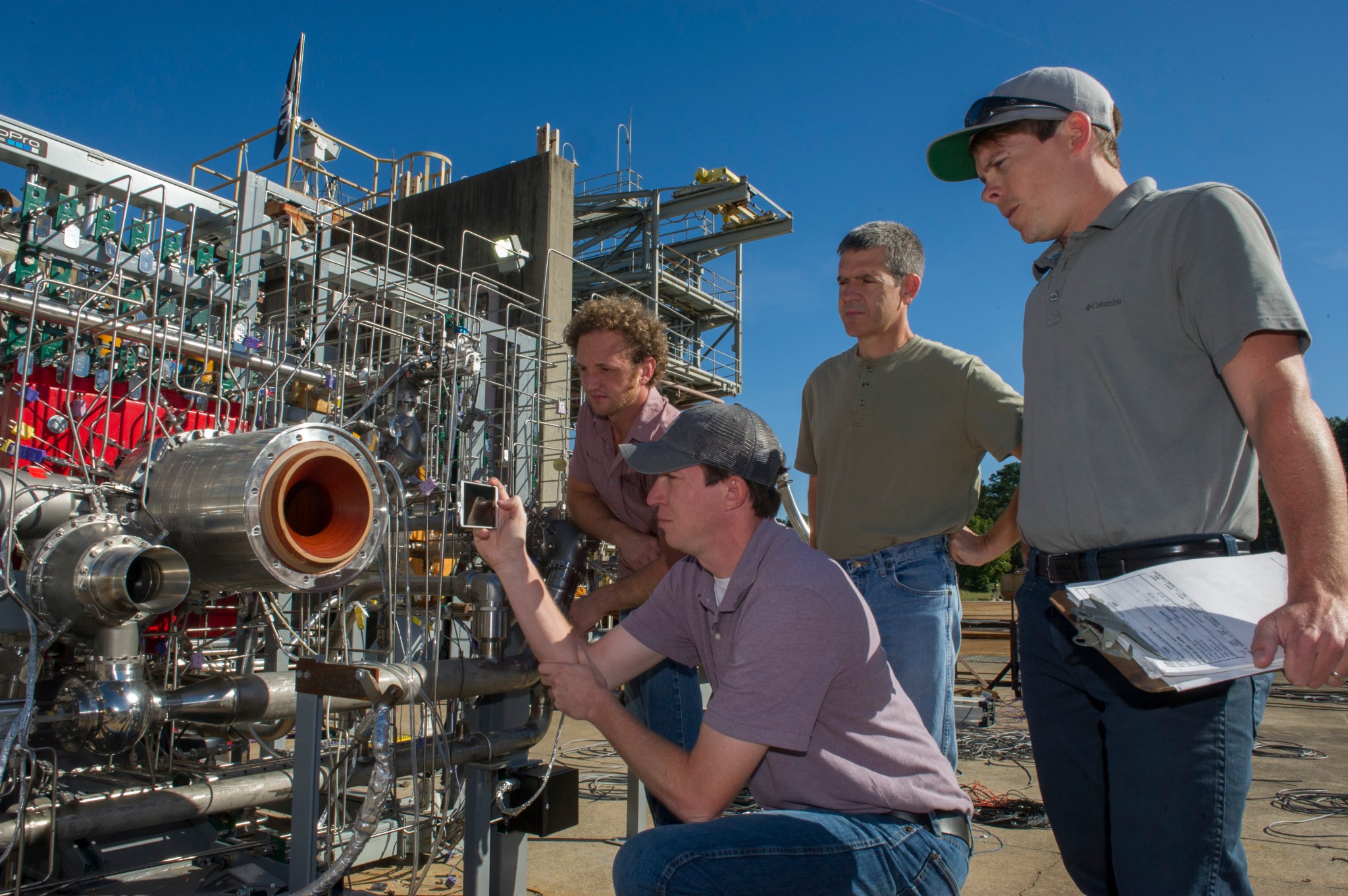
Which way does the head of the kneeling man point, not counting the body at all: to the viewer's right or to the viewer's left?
to the viewer's left

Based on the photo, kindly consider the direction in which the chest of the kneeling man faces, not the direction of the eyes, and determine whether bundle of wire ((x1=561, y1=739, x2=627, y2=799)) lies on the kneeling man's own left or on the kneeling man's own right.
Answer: on the kneeling man's own right

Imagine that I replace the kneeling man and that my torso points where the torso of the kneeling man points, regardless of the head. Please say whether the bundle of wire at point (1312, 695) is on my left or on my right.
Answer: on my right

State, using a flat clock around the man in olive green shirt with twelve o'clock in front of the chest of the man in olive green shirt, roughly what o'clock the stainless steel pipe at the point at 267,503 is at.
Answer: The stainless steel pipe is roughly at 1 o'clock from the man in olive green shirt.

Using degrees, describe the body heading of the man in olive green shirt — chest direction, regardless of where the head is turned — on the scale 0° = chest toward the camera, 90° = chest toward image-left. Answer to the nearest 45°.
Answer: approximately 45°

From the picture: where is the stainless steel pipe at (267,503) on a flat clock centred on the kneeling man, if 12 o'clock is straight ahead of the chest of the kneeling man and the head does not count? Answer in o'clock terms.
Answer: The stainless steel pipe is roughly at 1 o'clock from the kneeling man.

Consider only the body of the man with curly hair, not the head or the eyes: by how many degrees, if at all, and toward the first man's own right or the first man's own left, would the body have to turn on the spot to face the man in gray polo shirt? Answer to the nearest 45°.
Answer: approximately 90° to the first man's own left

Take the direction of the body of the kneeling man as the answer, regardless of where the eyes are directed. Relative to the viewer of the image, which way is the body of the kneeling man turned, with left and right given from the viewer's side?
facing to the left of the viewer

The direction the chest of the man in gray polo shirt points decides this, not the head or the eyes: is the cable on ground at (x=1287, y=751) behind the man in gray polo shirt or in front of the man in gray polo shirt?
behind

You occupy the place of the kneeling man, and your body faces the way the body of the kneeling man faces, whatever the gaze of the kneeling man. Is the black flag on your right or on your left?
on your right

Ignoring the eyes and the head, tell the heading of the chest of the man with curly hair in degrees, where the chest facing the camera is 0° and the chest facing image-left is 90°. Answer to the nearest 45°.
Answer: approximately 45°

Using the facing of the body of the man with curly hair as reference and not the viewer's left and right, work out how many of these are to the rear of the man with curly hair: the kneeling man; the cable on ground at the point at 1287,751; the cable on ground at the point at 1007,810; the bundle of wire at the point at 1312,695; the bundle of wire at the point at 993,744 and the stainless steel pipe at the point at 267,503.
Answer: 4
